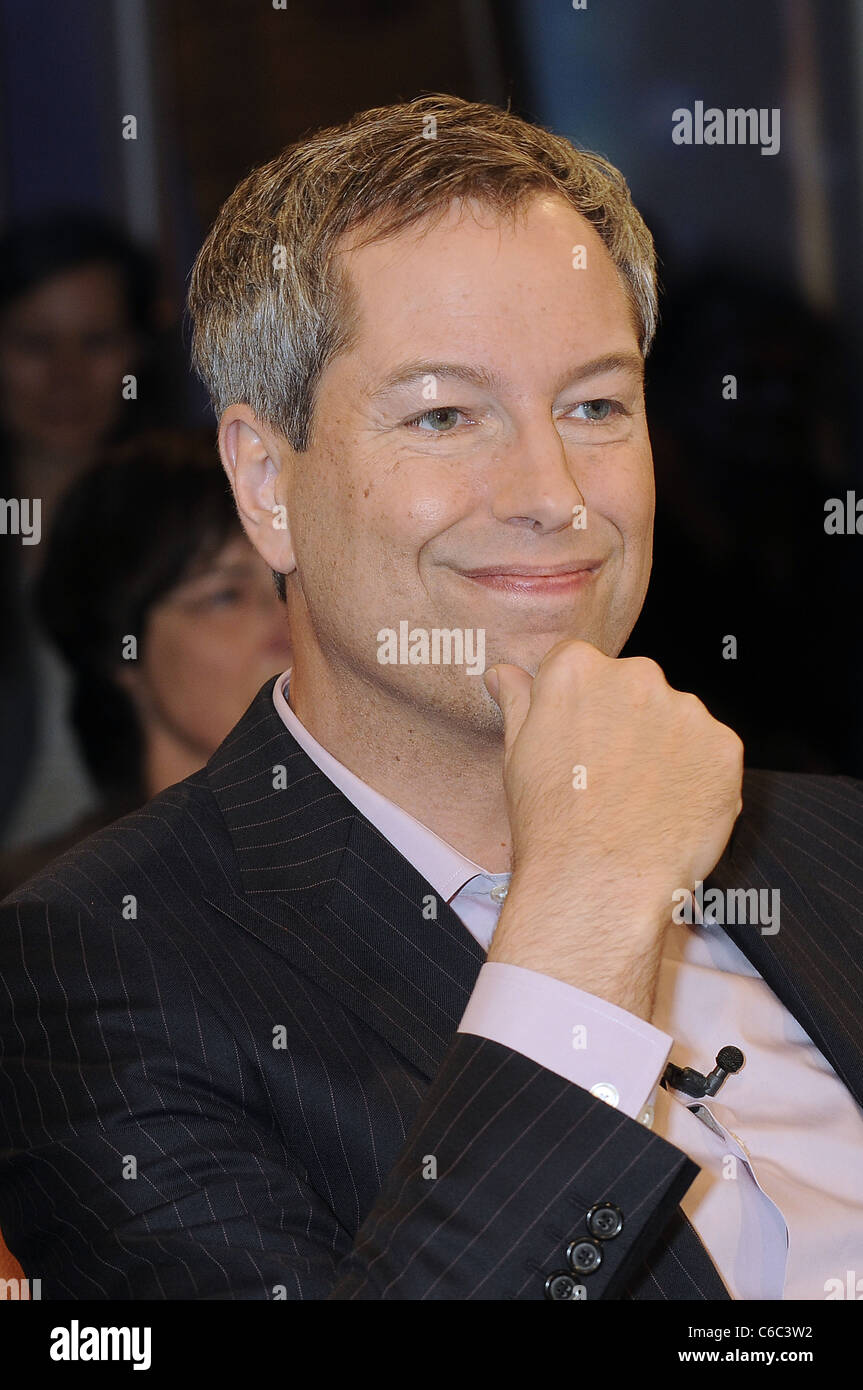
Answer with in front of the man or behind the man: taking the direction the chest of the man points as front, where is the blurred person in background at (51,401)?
behind

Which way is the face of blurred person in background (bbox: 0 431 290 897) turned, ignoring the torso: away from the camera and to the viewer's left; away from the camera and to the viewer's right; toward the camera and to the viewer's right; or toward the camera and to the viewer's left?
toward the camera and to the viewer's right

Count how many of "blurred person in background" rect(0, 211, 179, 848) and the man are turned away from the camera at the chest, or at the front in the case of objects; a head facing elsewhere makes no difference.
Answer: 0

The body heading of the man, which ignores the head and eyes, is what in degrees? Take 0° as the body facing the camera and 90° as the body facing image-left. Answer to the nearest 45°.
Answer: approximately 315°

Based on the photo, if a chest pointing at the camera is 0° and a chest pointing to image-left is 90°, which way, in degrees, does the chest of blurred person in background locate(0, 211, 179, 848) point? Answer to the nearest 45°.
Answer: approximately 0°
